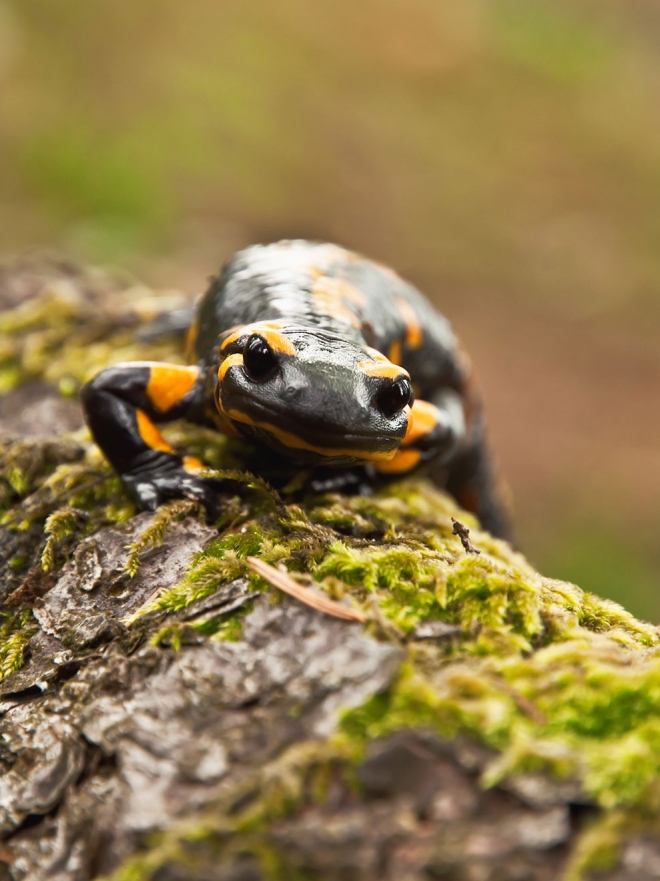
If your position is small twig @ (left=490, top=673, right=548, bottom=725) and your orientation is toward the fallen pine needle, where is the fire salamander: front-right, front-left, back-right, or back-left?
front-right

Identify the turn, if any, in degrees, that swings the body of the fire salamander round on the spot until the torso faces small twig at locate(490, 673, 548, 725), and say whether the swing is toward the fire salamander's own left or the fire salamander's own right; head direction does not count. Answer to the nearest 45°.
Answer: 0° — it already faces it

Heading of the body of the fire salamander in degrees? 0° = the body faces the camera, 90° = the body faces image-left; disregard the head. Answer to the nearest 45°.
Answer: approximately 0°

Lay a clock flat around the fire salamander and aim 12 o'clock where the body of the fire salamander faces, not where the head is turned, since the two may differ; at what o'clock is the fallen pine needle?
The fallen pine needle is roughly at 12 o'clock from the fire salamander.

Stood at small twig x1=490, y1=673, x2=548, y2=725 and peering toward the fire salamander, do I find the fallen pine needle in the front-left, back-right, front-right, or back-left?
front-left

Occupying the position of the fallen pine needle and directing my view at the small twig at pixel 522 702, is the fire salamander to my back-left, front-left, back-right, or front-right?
back-left
